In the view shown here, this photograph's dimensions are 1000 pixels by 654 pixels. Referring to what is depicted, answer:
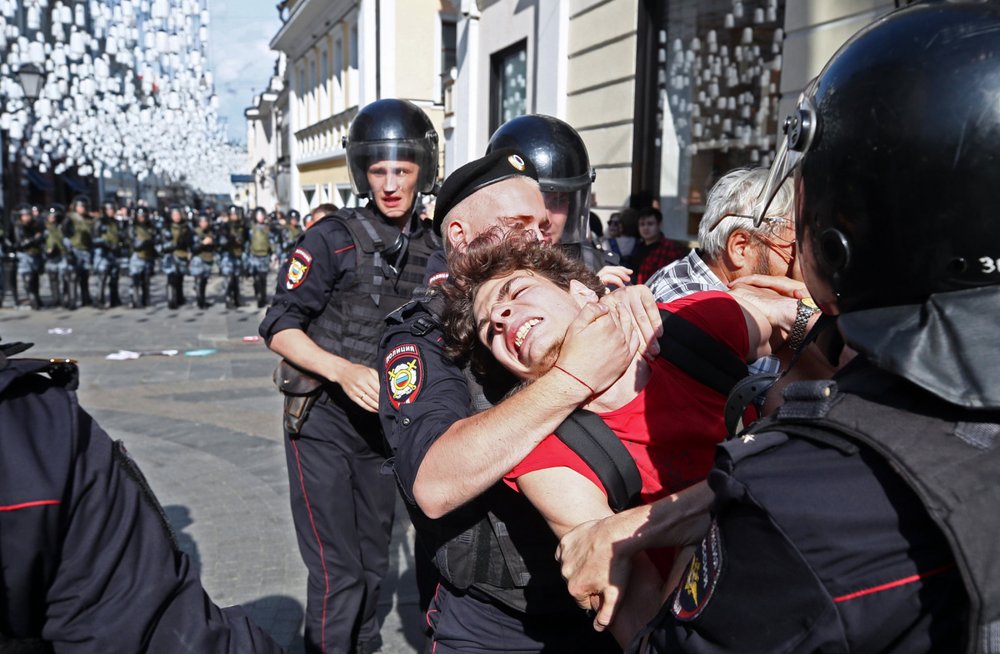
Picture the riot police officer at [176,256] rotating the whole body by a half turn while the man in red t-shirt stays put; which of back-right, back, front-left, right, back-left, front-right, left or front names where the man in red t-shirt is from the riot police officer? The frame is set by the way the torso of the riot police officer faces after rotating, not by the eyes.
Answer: back

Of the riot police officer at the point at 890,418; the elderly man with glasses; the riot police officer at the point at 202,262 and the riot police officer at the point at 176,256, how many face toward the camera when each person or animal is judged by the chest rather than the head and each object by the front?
2

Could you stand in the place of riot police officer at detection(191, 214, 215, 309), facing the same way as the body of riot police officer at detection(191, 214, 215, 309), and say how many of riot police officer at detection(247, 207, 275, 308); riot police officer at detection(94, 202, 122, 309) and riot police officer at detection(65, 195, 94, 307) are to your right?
2

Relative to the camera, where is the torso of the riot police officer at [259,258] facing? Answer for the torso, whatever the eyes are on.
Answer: toward the camera

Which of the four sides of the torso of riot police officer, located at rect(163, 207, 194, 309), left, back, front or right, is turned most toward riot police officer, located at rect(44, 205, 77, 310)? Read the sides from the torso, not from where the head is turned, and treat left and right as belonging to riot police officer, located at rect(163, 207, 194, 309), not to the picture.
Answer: right

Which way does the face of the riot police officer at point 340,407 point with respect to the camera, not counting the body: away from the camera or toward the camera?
toward the camera

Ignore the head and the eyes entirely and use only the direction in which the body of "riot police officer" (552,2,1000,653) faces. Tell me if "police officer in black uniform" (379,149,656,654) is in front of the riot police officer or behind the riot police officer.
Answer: in front

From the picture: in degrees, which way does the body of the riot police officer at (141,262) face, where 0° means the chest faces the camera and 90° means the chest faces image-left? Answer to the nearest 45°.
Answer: approximately 0°

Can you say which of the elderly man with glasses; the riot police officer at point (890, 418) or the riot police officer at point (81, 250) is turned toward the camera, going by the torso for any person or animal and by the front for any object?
the riot police officer at point (81, 250)

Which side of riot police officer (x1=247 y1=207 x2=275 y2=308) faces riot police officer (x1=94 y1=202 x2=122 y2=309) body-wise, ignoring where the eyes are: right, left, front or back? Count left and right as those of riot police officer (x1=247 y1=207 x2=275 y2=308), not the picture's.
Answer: right

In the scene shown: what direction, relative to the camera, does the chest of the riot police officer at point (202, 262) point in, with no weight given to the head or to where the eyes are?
toward the camera

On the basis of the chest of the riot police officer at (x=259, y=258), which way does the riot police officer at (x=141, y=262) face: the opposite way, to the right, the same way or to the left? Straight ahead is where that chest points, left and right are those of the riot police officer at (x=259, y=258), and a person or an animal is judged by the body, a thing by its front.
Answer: the same way

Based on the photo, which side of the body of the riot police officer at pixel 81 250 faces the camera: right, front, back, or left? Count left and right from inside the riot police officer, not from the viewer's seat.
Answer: front

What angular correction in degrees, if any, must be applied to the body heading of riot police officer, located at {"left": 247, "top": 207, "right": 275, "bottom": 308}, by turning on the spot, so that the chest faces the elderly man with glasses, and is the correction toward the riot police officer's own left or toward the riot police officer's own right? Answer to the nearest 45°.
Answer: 0° — they already face them

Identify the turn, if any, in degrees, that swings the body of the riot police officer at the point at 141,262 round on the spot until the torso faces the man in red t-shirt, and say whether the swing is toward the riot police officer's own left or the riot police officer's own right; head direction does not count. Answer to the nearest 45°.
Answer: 0° — they already face them

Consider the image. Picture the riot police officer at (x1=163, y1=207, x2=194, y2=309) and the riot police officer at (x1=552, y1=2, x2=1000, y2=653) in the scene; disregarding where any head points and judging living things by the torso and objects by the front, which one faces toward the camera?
the riot police officer at (x1=163, y1=207, x2=194, y2=309)

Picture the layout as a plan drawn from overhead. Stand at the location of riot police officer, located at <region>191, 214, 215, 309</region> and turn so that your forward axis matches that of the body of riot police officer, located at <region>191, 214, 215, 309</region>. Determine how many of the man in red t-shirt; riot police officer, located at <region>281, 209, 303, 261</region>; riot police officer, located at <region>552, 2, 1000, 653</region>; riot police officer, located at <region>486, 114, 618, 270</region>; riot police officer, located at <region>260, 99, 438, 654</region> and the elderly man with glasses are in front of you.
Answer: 5

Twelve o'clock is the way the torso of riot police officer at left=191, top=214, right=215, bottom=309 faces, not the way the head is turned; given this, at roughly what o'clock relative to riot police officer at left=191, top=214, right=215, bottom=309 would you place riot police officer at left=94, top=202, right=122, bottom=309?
riot police officer at left=94, top=202, right=122, bottom=309 is roughly at 3 o'clock from riot police officer at left=191, top=214, right=215, bottom=309.

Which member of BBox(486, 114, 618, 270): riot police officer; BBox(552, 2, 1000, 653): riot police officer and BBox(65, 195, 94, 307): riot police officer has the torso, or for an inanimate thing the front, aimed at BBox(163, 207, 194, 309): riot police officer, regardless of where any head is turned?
BBox(552, 2, 1000, 653): riot police officer

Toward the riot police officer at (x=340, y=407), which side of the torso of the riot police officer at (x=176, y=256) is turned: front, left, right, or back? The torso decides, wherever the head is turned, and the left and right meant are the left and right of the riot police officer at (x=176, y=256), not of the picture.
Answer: front

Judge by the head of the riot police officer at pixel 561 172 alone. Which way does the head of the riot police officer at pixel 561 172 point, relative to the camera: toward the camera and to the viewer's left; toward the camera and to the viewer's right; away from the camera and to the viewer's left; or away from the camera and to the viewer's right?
toward the camera and to the viewer's right

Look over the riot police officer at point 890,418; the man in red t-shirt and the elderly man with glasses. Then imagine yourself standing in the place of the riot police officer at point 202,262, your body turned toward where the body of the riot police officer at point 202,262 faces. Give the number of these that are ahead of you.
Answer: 3
